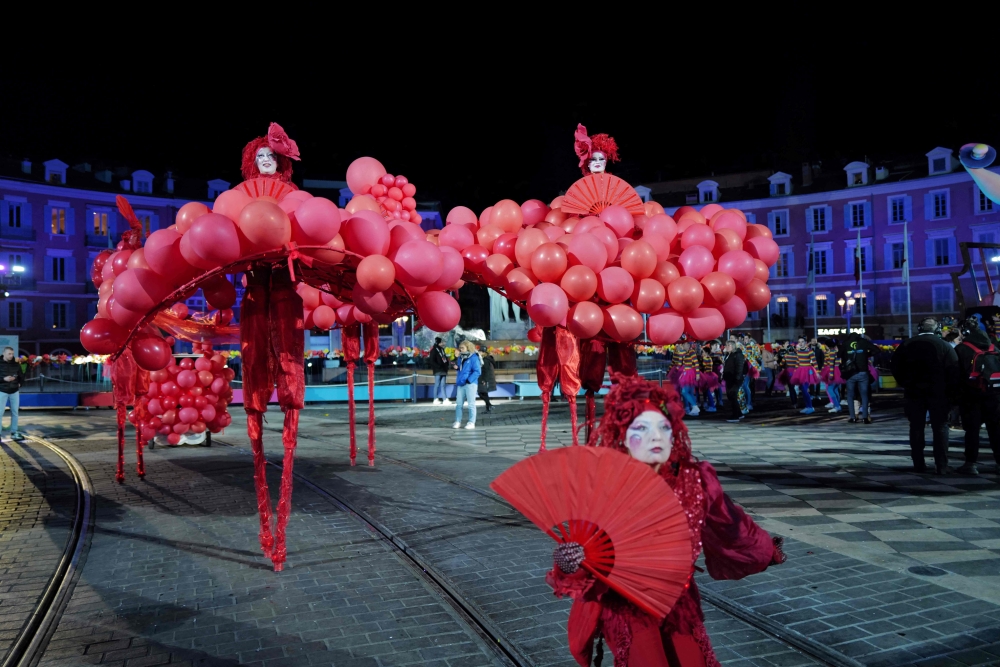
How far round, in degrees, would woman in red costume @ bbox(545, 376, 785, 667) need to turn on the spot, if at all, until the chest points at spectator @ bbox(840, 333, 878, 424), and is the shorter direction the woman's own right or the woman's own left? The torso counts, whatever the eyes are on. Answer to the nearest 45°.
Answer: approximately 180°

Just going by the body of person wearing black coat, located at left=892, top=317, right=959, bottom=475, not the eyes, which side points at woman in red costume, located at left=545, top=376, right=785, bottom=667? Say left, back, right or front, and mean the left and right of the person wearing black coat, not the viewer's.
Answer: back

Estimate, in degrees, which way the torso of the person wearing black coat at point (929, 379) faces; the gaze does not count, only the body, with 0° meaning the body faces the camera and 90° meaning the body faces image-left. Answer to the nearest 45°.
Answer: approximately 180°

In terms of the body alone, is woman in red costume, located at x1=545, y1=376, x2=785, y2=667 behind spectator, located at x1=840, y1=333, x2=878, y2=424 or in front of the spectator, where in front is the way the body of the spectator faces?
behind

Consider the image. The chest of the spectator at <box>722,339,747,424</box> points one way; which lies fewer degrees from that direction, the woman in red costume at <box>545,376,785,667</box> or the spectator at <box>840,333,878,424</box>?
the woman in red costume

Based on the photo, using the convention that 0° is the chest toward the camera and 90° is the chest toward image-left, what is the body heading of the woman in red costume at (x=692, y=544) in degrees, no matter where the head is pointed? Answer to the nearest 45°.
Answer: approximately 0°

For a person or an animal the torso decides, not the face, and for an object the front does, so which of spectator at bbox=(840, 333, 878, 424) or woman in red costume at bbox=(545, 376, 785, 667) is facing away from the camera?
the spectator

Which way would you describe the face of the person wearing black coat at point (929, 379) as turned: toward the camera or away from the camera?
away from the camera
